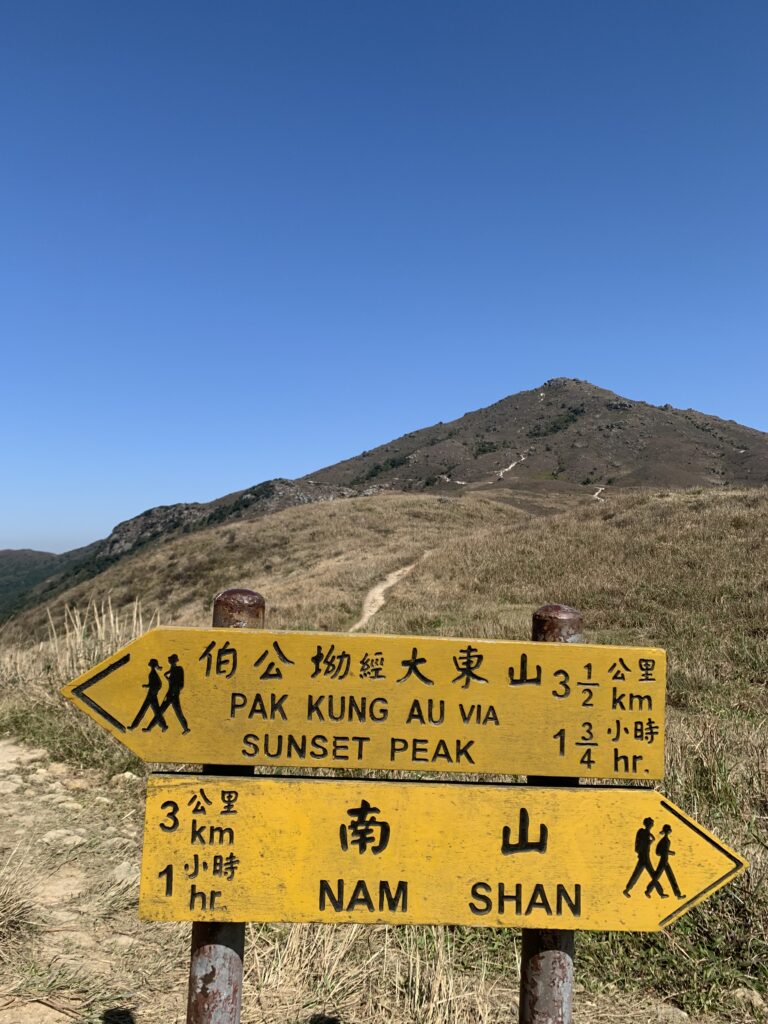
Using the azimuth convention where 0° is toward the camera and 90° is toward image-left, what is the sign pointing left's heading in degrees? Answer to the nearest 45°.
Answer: approximately 0°

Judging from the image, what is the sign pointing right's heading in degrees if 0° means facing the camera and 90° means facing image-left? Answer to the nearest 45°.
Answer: approximately 0°

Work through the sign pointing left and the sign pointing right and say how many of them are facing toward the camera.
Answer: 2
